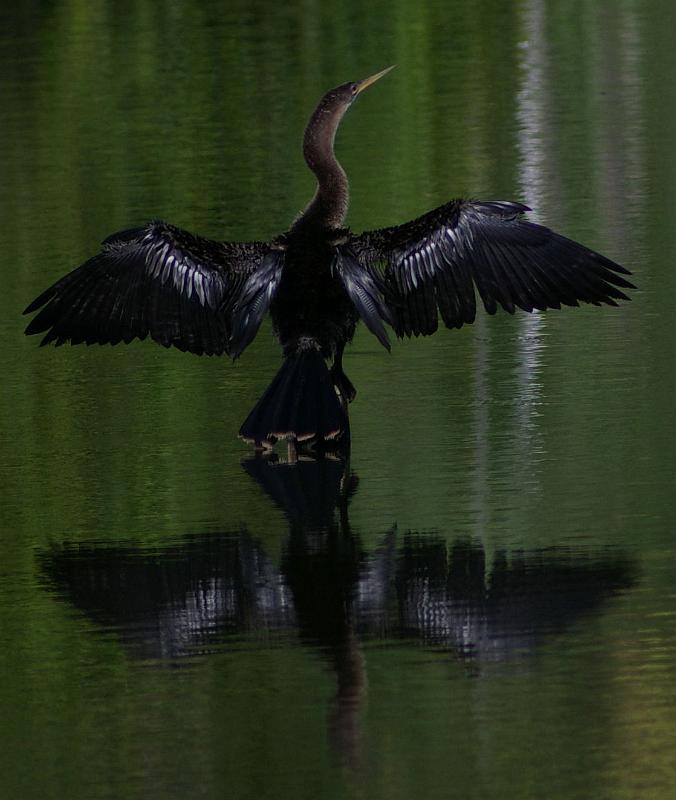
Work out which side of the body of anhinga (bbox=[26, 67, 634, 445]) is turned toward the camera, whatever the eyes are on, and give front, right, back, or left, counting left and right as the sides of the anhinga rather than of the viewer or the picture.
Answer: back
